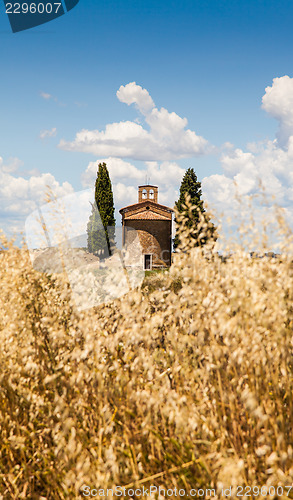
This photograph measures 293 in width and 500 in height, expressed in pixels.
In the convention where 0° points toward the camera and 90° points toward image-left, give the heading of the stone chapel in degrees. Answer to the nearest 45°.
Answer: approximately 0°
